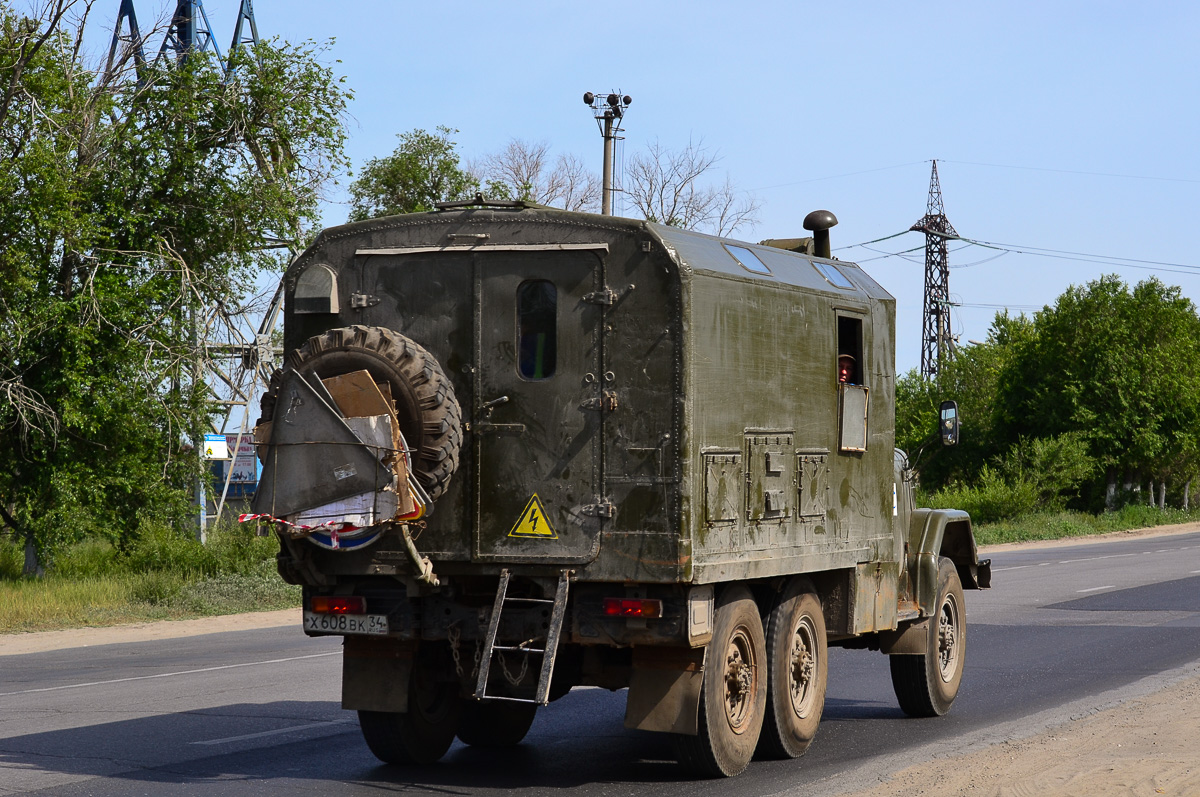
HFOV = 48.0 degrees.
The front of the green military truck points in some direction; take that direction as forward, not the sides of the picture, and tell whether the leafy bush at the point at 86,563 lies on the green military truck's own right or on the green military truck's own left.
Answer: on the green military truck's own left

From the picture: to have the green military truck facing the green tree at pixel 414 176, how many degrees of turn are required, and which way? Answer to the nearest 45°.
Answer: approximately 45° to its left

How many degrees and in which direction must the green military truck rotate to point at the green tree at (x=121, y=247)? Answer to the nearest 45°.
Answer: approximately 90° to its left

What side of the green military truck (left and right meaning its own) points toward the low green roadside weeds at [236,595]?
left

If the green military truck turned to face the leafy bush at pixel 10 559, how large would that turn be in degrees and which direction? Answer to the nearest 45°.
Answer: approximately 90° to its left

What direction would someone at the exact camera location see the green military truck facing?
facing away from the viewer and to the right of the viewer
